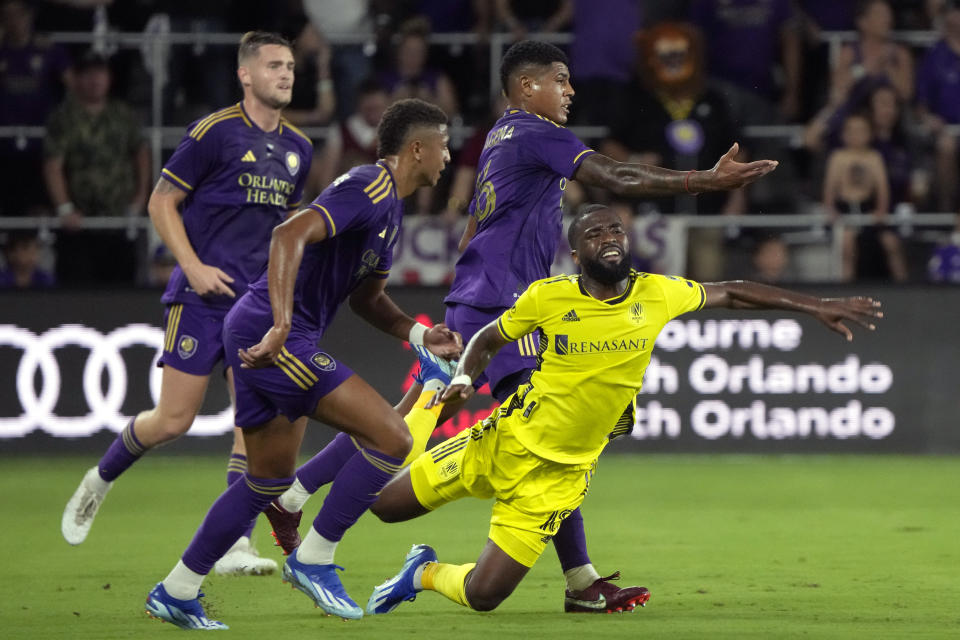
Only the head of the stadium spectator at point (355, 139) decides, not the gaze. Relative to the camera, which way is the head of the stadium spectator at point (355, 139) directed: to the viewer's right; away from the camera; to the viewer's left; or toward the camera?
toward the camera

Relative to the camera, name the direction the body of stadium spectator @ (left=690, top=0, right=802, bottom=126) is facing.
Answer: toward the camera

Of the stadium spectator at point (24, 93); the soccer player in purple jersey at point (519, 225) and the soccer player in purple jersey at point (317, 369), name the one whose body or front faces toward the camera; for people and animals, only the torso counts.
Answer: the stadium spectator

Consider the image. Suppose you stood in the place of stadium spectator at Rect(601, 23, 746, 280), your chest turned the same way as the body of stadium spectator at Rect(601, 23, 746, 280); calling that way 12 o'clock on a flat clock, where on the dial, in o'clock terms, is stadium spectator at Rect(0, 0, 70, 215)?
stadium spectator at Rect(0, 0, 70, 215) is roughly at 3 o'clock from stadium spectator at Rect(601, 23, 746, 280).

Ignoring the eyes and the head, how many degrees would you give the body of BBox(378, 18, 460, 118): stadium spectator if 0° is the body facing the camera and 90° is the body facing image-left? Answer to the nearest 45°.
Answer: approximately 0°

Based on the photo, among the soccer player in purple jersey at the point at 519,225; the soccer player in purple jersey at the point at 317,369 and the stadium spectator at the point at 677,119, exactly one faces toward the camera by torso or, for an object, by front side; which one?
the stadium spectator

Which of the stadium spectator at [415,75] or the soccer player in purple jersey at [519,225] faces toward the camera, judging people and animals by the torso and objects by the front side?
the stadium spectator

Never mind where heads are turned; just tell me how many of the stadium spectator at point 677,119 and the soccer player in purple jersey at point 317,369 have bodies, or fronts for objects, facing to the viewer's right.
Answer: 1

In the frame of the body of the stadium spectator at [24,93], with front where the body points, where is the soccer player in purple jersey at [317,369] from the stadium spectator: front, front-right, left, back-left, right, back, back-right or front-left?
front

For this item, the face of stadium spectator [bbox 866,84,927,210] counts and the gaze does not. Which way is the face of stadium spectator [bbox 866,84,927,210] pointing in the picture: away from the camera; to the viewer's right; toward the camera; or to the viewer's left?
toward the camera

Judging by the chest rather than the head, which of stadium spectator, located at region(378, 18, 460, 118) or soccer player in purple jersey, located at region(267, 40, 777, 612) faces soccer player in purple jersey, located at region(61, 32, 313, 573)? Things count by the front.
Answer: the stadium spectator

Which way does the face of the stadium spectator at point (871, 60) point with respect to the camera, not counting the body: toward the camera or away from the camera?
toward the camera

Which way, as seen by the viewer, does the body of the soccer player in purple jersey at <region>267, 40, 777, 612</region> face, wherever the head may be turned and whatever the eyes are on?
to the viewer's right

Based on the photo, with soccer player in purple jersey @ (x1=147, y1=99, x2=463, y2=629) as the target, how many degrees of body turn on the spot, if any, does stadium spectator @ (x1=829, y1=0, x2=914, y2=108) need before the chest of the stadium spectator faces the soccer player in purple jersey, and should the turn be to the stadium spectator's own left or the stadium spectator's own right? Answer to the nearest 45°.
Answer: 0° — they already face them

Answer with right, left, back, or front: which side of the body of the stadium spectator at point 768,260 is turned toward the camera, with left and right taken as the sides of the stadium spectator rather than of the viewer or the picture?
front

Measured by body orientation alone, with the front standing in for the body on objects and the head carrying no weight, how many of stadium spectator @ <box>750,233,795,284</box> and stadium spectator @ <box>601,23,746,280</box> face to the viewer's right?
0

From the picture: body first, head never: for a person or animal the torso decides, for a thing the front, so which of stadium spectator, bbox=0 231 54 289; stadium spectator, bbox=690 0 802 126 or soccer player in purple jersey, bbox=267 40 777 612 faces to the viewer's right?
the soccer player in purple jersey

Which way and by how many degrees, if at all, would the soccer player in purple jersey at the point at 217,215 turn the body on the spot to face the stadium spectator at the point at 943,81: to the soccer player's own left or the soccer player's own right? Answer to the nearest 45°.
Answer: approximately 90° to the soccer player's own left

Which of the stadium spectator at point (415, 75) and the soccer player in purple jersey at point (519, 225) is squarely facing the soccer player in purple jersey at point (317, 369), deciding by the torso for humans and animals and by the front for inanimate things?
the stadium spectator

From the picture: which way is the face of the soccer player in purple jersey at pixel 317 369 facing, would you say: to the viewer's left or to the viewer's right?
to the viewer's right

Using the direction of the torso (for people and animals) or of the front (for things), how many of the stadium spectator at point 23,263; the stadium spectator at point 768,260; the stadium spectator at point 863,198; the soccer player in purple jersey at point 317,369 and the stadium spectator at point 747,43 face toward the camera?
4
